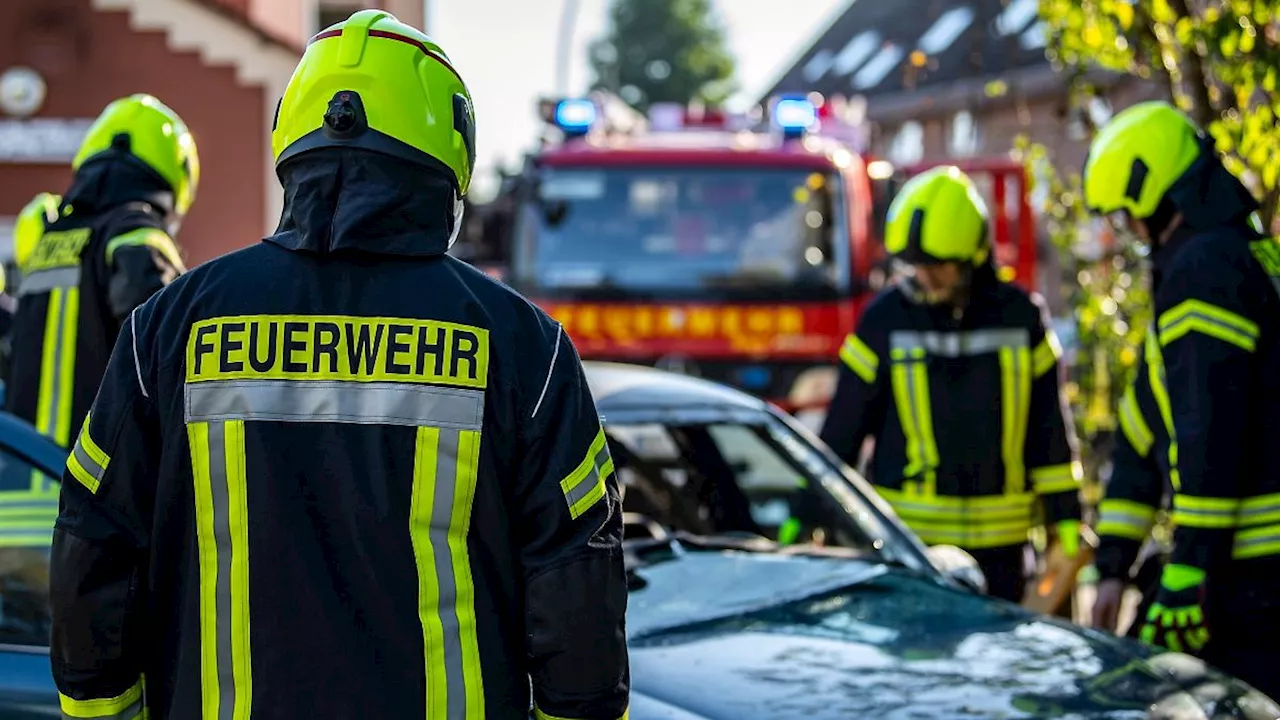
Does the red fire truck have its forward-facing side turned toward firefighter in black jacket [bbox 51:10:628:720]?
yes

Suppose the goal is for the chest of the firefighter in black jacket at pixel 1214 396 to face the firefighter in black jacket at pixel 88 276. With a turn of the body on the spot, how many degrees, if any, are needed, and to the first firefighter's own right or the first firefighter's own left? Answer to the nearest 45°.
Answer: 0° — they already face them

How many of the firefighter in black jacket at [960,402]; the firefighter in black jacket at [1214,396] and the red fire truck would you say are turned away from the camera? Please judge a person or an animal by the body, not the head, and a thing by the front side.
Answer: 0

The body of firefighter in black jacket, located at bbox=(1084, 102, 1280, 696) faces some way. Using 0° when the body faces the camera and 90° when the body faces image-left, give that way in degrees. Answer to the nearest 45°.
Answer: approximately 90°

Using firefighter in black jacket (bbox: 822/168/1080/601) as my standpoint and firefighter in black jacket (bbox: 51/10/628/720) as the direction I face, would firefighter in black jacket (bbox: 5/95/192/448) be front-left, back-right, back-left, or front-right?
front-right

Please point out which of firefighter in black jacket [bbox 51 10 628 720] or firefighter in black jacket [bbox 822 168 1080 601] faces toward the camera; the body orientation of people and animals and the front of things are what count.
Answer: firefighter in black jacket [bbox 822 168 1080 601]

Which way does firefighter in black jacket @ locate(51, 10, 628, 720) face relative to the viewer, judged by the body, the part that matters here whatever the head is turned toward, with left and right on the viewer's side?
facing away from the viewer

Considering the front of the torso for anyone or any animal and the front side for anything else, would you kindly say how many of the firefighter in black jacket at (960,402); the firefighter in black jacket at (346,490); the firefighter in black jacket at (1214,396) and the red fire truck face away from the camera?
1

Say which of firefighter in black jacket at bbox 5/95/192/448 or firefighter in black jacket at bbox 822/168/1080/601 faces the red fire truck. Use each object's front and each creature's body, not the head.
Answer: firefighter in black jacket at bbox 5/95/192/448

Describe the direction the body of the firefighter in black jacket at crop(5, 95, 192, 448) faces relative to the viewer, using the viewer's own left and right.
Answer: facing away from the viewer and to the right of the viewer

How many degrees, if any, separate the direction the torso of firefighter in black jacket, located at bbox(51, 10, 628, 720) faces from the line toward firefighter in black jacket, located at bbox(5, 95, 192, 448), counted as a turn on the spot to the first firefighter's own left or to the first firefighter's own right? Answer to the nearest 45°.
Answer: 0° — they already face them

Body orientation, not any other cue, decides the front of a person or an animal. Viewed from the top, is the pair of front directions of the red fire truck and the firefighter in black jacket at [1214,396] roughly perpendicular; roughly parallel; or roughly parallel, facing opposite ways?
roughly perpendicular

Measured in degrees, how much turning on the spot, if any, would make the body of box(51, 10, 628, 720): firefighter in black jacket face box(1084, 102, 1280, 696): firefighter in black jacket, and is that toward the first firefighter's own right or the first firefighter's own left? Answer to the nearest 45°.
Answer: approximately 45° to the first firefighter's own right

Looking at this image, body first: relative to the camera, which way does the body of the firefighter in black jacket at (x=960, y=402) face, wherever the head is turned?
toward the camera

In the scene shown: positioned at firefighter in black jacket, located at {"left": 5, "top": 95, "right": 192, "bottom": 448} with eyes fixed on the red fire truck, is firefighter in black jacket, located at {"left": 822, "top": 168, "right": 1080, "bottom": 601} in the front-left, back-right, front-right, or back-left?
front-right

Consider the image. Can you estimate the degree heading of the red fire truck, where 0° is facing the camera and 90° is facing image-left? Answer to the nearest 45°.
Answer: approximately 0°
